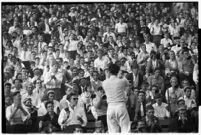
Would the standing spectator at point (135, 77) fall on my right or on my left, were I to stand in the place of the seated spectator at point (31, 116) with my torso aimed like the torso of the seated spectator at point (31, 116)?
on my left

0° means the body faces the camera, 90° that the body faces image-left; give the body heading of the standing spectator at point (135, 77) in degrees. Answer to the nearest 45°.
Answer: approximately 0°

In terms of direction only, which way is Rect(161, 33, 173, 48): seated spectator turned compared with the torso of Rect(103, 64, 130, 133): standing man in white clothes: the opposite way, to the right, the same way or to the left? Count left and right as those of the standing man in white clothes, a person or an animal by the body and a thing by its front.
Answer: the opposite way

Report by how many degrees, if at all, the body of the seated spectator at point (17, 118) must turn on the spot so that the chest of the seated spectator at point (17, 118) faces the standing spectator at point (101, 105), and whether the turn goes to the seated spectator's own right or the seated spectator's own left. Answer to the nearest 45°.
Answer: approximately 90° to the seated spectator's own left

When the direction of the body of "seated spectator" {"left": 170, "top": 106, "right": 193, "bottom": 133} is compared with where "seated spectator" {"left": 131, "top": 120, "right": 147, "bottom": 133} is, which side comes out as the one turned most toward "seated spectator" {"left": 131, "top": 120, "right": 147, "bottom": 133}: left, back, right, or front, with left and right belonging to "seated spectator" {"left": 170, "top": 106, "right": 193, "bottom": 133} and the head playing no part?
right

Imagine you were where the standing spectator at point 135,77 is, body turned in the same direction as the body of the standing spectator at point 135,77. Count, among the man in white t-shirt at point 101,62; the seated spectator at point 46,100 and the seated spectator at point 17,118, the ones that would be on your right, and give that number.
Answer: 3

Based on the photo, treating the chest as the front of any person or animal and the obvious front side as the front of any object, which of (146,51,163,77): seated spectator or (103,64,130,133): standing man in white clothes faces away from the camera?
the standing man in white clothes

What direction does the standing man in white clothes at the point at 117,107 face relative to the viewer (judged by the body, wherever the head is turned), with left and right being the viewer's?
facing away from the viewer

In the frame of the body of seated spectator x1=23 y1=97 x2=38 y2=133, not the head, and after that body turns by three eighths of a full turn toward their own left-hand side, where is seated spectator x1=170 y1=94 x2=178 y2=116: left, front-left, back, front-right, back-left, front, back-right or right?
front

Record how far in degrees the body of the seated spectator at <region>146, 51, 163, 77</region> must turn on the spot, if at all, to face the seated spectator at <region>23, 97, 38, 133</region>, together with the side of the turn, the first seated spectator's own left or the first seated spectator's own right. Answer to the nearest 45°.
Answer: approximately 90° to the first seated spectator's own right

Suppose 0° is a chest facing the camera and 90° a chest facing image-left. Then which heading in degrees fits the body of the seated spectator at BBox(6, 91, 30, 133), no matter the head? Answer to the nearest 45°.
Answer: approximately 0°
